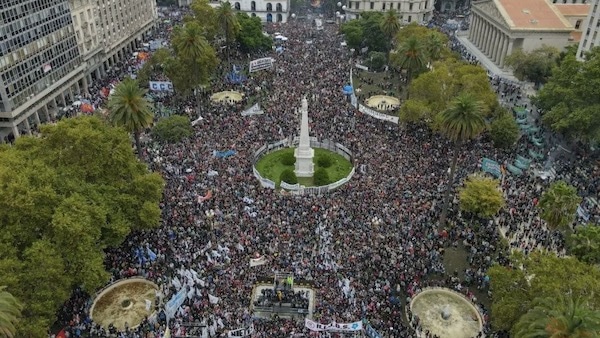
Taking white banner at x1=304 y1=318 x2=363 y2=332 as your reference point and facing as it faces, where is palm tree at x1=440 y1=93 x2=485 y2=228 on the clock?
The palm tree is roughly at 7 o'clock from the white banner.

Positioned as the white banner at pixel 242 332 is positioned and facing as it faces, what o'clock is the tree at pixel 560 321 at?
The tree is roughly at 10 o'clock from the white banner.

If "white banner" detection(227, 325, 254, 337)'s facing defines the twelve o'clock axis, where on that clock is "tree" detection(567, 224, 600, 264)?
The tree is roughly at 9 o'clock from the white banner.

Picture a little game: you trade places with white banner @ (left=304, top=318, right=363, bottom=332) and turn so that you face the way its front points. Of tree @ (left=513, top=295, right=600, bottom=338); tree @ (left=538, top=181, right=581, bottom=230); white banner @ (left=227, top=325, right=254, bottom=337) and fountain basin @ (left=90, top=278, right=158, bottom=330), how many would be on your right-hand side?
2

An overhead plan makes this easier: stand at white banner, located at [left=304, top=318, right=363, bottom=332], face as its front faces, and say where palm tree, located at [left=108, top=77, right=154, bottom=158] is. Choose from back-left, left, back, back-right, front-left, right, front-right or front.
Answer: back-right

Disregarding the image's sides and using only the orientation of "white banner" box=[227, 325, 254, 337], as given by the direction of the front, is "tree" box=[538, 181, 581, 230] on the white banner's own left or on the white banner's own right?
on the white banner's own left

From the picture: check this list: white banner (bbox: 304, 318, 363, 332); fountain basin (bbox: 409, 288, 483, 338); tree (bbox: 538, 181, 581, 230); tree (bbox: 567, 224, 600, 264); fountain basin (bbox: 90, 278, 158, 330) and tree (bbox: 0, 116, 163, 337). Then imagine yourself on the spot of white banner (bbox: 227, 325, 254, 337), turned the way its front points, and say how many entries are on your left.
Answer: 4

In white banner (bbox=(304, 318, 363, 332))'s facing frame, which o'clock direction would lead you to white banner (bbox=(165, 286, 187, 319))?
white banner (bbox=(165, 286, 187, 319)) is roughly at 3 o'clock from white banner (bbox=(304, 318, 363, 332)).

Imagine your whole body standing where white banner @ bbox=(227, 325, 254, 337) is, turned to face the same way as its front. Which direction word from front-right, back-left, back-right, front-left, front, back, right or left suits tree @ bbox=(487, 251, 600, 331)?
left

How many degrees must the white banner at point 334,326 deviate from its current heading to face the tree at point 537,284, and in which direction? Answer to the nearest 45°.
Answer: approximately 90° to its left

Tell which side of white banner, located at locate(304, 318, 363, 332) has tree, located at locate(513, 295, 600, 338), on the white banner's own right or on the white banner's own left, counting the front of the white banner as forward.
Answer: on the white banner's own left

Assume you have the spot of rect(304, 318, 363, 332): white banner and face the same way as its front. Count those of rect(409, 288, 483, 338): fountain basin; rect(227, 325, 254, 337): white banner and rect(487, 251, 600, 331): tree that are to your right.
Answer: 1

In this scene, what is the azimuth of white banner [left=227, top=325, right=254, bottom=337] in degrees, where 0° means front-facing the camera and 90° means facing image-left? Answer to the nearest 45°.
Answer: approximately 0°

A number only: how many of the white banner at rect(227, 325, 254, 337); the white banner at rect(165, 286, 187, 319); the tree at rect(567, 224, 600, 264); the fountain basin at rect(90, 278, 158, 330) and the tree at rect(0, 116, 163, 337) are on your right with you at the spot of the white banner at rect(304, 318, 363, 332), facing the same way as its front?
4

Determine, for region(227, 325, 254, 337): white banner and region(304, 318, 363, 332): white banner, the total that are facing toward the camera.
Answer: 2

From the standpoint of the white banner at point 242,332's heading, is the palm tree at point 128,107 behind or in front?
behind

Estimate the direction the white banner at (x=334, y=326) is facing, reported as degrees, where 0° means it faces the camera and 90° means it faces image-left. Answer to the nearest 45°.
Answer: approximately 0°
